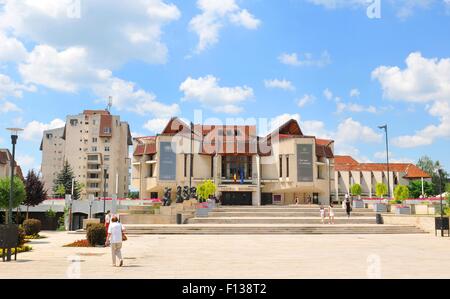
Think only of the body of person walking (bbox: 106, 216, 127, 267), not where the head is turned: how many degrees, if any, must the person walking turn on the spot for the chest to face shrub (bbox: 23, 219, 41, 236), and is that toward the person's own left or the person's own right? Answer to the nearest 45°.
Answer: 0° — they already face it

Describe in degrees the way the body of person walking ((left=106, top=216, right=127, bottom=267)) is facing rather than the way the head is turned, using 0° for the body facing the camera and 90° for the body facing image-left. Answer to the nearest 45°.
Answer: approximately 180°

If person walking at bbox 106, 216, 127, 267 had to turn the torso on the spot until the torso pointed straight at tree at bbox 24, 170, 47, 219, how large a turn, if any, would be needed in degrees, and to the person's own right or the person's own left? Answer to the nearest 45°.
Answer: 0° — they already face it

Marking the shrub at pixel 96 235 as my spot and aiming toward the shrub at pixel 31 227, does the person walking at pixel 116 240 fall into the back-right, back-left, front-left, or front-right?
back-left

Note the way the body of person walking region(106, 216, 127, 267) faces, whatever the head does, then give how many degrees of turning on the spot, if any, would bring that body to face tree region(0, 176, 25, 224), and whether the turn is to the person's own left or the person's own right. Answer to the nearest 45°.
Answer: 0° — they already face it
